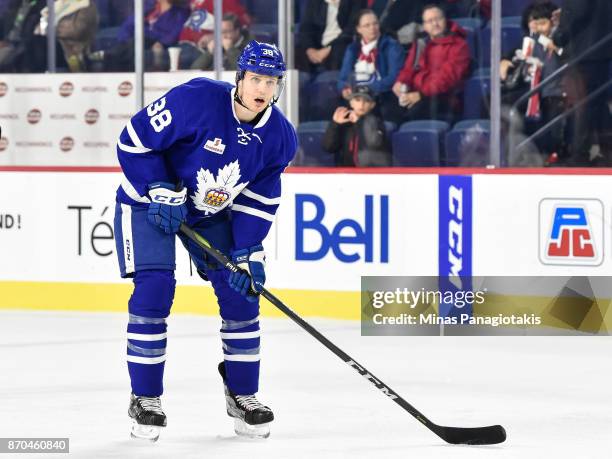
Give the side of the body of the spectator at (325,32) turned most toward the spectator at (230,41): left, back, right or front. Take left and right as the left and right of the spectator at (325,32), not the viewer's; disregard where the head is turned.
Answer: right

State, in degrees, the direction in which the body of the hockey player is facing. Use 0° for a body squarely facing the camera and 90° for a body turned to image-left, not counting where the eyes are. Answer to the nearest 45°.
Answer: approximately 315°

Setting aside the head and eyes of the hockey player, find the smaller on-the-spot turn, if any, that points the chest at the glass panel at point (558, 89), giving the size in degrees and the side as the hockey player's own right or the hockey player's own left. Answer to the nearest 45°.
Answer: approximately 90° to the hockey player's own left

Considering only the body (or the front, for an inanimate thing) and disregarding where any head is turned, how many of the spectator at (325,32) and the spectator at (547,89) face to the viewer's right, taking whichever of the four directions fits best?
0

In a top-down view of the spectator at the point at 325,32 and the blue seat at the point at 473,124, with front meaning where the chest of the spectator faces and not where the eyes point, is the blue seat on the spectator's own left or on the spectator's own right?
on the spectator's own left

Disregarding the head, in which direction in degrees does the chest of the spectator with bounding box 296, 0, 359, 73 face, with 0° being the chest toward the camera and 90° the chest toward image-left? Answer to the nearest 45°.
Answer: approximately 0°

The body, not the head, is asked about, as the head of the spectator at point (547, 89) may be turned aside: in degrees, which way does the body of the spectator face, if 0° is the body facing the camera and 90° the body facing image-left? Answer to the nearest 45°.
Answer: approximately 45°

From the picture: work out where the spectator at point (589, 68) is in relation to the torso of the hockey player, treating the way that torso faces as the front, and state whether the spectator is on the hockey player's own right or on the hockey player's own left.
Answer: on the hockey player's own left

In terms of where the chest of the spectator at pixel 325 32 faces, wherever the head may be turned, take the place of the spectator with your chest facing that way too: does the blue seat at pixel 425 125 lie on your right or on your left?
on your left
